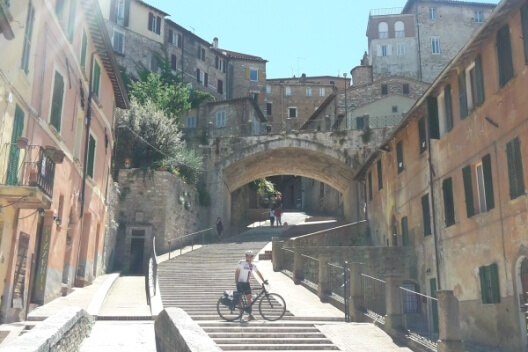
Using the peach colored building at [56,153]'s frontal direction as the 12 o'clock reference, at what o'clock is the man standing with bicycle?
The man standing with bicycle is roughly at 12 o'clock from the peach colored building.

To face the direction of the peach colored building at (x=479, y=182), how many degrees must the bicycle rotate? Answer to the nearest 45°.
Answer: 0° — it already faces it

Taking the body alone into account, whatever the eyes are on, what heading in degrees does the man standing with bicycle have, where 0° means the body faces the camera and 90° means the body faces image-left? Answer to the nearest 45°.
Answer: approximately 315°

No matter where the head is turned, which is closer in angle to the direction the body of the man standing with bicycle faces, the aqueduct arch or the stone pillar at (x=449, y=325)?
the stone pillar

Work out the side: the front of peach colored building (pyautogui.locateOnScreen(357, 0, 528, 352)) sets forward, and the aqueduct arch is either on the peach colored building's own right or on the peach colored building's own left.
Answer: on the peach colored building's own right

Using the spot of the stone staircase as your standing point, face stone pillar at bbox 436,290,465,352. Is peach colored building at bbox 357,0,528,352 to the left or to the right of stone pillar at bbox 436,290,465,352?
left

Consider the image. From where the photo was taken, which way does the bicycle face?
to the viewer's right

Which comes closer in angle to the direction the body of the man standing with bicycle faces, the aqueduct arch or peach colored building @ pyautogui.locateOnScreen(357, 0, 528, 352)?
the peach colored building

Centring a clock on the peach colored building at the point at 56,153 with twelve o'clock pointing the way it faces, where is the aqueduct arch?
The aqueduct arch is roughly at 9 o'clock from the peach colored building.

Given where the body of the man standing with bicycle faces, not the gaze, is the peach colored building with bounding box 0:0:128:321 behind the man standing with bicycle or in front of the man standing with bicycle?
behind

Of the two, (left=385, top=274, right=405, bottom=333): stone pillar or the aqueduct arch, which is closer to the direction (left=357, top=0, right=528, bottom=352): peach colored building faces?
the stone pillar

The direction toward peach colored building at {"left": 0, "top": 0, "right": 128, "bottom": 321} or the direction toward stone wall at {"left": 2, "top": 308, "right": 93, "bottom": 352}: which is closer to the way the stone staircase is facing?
the stone wall

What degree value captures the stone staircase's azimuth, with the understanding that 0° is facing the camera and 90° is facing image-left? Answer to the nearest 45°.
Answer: approximately 0°
